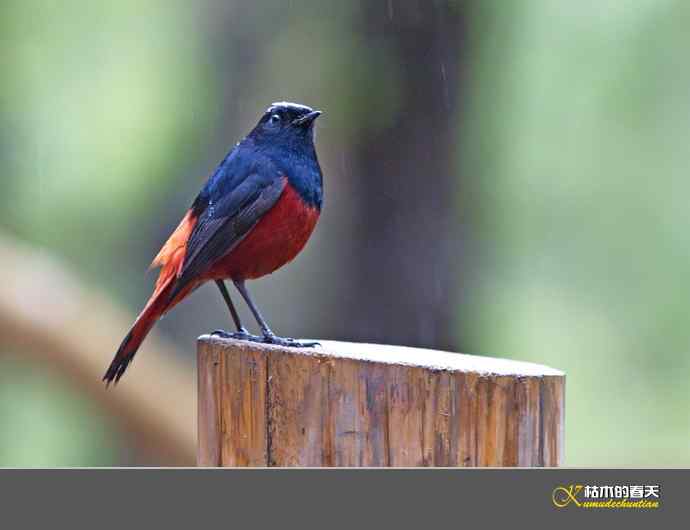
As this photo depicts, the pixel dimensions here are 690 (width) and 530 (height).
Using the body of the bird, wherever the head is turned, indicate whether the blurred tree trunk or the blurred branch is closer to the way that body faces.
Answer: the blurred tree trunk

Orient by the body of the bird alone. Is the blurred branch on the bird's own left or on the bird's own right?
on the bird's own left

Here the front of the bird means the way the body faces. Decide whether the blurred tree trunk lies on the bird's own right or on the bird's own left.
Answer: on the bird's own left

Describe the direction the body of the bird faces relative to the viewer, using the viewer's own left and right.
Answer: facing to the right of the viewer
